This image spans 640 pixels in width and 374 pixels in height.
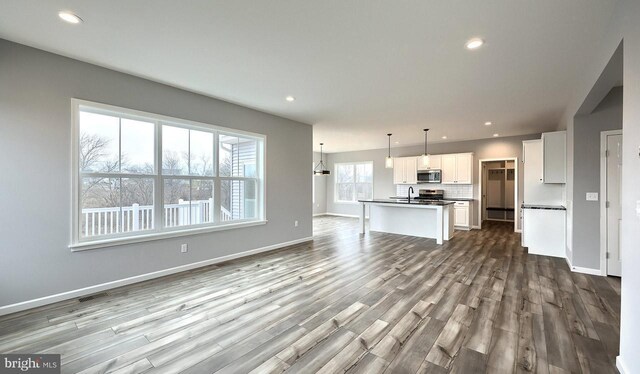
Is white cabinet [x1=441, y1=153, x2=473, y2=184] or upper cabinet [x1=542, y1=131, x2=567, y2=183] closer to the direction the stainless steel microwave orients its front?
the upper cabinet

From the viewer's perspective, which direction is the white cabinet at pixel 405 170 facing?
toward the camera

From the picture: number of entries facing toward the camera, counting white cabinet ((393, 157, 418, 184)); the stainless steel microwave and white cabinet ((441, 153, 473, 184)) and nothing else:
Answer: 3

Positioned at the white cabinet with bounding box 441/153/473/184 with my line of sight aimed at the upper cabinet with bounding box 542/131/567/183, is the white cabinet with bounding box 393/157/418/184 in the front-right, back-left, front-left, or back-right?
back-right

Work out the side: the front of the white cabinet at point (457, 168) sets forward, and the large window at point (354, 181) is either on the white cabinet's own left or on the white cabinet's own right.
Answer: on the white cabinet's own right

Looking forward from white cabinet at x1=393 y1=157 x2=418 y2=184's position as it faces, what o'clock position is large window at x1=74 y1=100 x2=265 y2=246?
The large window is roughly at 1 o'clock from the white cabinet.

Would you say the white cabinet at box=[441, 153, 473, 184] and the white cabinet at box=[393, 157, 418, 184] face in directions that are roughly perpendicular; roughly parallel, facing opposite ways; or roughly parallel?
roughly parallel

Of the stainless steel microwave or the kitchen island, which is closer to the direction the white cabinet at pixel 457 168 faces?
the kitchen island

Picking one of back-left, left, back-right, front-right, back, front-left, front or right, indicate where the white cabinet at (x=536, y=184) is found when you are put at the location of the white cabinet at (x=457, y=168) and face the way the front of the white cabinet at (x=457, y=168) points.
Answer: front-left

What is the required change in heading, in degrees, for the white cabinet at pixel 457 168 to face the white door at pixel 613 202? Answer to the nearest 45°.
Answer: approximately 45° to its left

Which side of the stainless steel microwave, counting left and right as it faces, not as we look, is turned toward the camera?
front

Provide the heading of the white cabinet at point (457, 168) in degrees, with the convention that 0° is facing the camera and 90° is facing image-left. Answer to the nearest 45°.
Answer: approximately 0°
